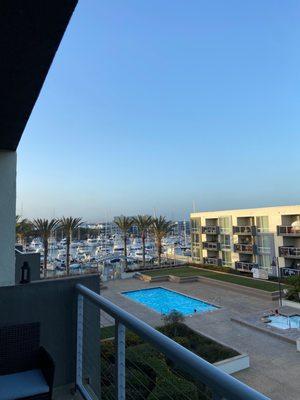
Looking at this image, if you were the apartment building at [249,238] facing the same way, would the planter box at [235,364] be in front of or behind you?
in front

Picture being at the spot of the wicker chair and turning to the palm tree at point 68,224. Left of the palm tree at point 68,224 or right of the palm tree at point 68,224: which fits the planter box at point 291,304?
right

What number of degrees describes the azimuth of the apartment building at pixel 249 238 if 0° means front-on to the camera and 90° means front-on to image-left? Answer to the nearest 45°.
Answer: approximately 45°

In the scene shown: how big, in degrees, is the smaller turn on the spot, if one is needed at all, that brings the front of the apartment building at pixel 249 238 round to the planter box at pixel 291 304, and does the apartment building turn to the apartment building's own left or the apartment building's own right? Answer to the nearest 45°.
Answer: approximately 45° to the apartment building's own left

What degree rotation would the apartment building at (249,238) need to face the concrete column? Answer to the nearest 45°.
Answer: approximately 45° to its left

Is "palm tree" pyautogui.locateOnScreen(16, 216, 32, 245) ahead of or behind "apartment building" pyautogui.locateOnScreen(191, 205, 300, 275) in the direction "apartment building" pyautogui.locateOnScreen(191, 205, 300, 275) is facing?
ahead

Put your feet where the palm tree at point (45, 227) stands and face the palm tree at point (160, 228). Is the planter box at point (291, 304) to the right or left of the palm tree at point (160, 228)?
right

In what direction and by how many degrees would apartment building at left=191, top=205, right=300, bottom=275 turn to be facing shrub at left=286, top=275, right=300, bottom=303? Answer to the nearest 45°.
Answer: approximately 45° to its left

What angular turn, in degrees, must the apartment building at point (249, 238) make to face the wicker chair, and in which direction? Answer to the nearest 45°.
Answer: approximately 45° to its left
